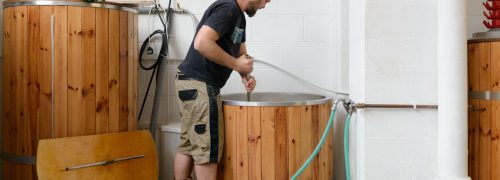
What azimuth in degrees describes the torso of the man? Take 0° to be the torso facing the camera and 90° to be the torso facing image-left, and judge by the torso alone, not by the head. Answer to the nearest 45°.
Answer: approximately 270°

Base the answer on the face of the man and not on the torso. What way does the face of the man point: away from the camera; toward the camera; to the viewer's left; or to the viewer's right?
to the viewer's right

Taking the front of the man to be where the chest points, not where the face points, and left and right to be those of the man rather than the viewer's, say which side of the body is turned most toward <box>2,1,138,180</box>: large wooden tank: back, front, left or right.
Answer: back
